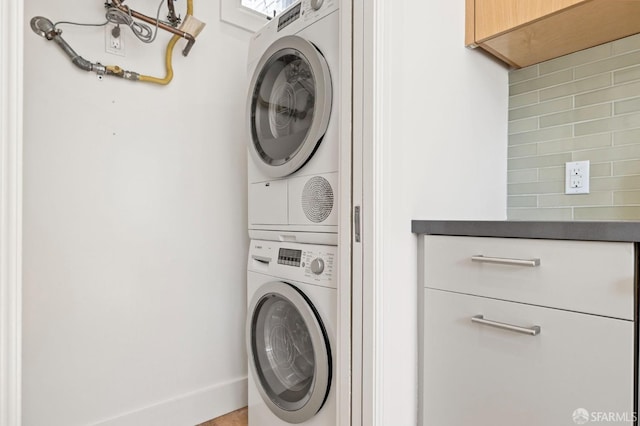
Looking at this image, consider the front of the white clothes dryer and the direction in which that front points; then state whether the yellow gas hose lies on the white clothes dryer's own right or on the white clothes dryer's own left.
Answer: on the white clothes dryer's own right

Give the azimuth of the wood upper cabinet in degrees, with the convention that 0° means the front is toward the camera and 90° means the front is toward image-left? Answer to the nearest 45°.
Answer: approximately 45°

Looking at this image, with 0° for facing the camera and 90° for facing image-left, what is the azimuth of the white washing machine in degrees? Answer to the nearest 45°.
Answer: approximately 45°

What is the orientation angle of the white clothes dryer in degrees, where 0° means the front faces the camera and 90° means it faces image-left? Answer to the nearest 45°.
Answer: approximately 45°

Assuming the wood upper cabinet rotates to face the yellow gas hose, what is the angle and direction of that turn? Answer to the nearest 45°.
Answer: approximately 45° to its right

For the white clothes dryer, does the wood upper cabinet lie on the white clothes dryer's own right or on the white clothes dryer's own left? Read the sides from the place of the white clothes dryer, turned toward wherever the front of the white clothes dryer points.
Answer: on the white clothes dryer's own left
